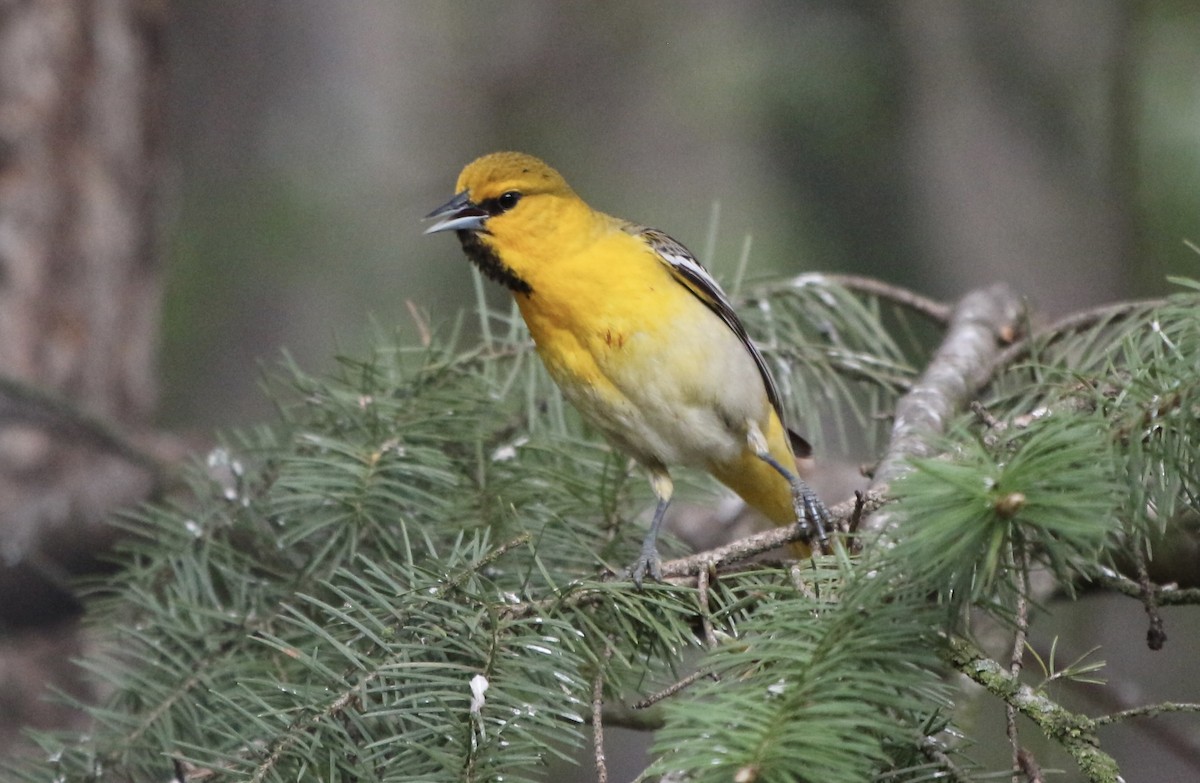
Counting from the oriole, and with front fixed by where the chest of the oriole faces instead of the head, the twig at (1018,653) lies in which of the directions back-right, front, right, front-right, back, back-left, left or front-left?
back-left

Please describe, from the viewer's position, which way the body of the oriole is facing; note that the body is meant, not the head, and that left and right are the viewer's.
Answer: facing the viewer and to the left of the viewer

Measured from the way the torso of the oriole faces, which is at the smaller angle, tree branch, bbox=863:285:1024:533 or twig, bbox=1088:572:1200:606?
the twig

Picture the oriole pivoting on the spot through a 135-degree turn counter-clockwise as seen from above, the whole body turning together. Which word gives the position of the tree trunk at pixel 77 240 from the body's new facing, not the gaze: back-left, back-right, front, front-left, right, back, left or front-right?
back-left

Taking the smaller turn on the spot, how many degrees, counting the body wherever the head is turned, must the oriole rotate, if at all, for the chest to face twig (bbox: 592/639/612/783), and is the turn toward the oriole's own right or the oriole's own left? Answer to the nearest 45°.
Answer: approximately 45° to the oriole's own left

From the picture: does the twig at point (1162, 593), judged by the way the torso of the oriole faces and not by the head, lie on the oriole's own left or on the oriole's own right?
on the oriole's own left

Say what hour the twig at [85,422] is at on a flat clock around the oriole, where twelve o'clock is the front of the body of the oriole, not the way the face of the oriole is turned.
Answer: The twig is roughly at 2 o'clock from the oriole.
